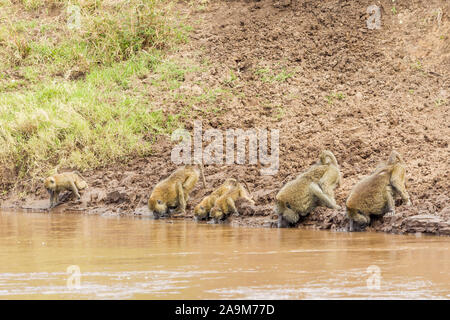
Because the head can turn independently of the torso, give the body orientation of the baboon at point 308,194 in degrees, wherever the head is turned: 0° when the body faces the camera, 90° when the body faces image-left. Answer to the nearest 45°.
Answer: approximately 45°

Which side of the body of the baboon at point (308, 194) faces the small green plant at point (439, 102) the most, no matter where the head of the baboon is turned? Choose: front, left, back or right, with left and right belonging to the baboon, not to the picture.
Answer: back

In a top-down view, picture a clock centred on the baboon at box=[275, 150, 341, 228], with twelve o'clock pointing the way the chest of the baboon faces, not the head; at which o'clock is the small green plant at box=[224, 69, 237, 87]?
The small green plant is roughly at 4 o'clock from the baboon.

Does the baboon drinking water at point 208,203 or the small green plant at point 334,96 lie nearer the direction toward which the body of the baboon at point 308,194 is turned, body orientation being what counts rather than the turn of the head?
the baboon drinking water

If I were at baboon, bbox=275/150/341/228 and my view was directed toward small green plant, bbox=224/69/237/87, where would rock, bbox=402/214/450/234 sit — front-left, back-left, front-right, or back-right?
back-right

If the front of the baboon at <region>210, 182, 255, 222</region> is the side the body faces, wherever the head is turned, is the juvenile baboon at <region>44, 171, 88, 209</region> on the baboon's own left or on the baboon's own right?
on the baboon's own right

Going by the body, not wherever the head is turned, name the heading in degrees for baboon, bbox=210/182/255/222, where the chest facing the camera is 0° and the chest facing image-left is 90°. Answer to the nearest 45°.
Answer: approximately 45°

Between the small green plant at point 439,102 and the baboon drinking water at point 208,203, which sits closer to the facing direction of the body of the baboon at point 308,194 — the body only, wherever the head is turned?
the baboon drinking water
